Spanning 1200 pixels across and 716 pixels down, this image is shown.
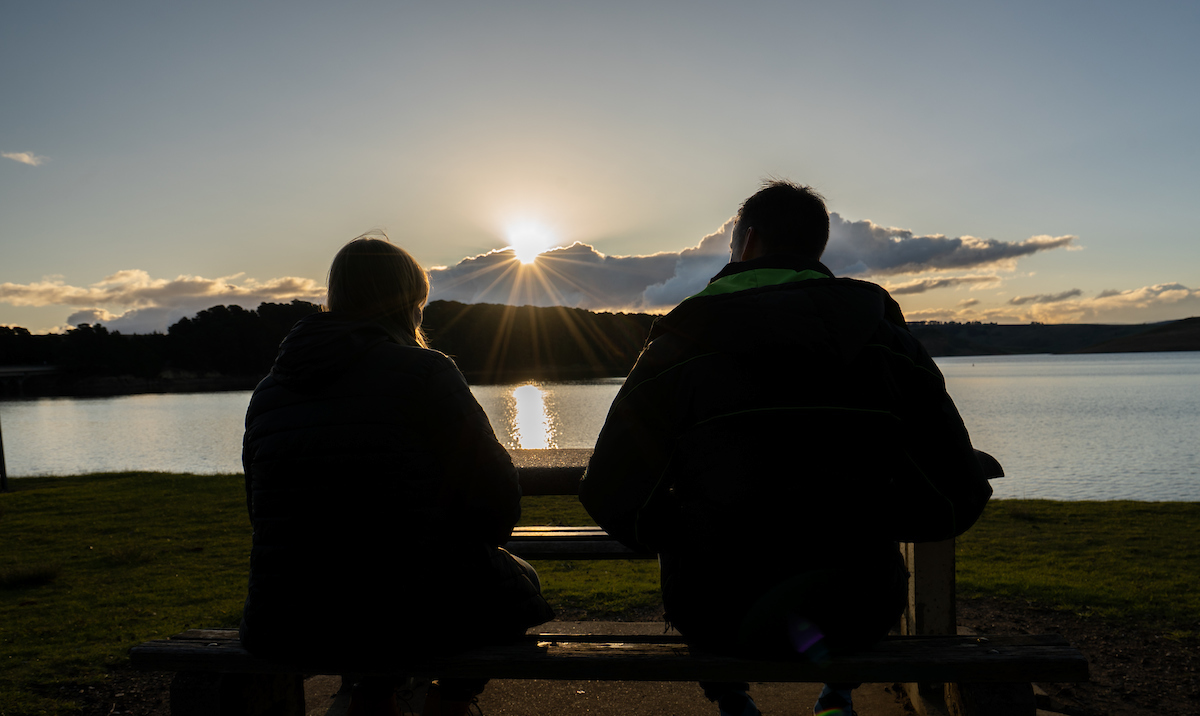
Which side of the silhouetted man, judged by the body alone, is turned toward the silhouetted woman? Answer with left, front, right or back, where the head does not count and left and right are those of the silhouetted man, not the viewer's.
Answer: left

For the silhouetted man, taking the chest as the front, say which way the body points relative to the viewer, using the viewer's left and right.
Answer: facing away from the viewer
